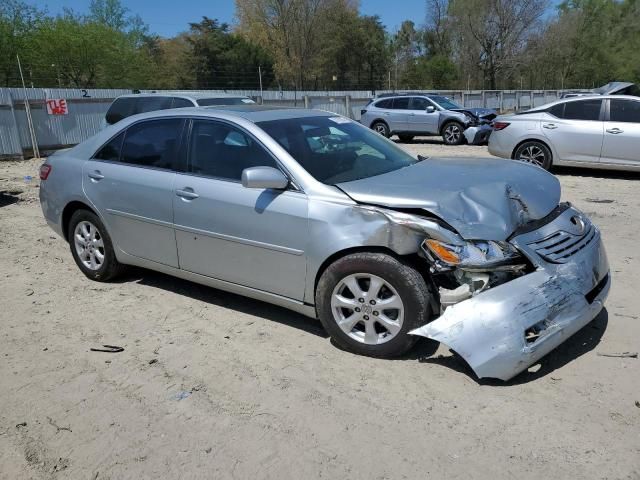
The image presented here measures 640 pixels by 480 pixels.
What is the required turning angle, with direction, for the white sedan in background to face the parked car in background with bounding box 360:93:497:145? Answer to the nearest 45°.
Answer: approximately 135° to its left

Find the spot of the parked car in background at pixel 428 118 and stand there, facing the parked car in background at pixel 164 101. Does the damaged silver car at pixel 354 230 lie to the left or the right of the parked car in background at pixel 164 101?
left

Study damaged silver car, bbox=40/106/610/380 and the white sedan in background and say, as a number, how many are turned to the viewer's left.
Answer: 0

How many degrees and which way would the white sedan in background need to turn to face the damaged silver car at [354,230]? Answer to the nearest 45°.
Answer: approximately 90° to its right

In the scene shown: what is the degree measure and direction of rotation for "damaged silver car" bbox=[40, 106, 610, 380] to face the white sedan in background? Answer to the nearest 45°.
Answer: approximately 90° to its left

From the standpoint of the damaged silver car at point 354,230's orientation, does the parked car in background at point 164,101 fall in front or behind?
behind

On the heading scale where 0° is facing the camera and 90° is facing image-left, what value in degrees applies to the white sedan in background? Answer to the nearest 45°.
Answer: approximately 270°

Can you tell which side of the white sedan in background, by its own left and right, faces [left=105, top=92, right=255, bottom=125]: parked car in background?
back

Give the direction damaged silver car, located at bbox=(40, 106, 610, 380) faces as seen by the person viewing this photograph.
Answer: facing the viewer and to the right of the viewer

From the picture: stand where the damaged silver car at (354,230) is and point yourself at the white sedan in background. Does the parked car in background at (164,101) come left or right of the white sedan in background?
left

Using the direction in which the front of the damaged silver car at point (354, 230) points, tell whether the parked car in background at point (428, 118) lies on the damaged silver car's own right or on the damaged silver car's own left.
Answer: on the damaged silver car's own left
